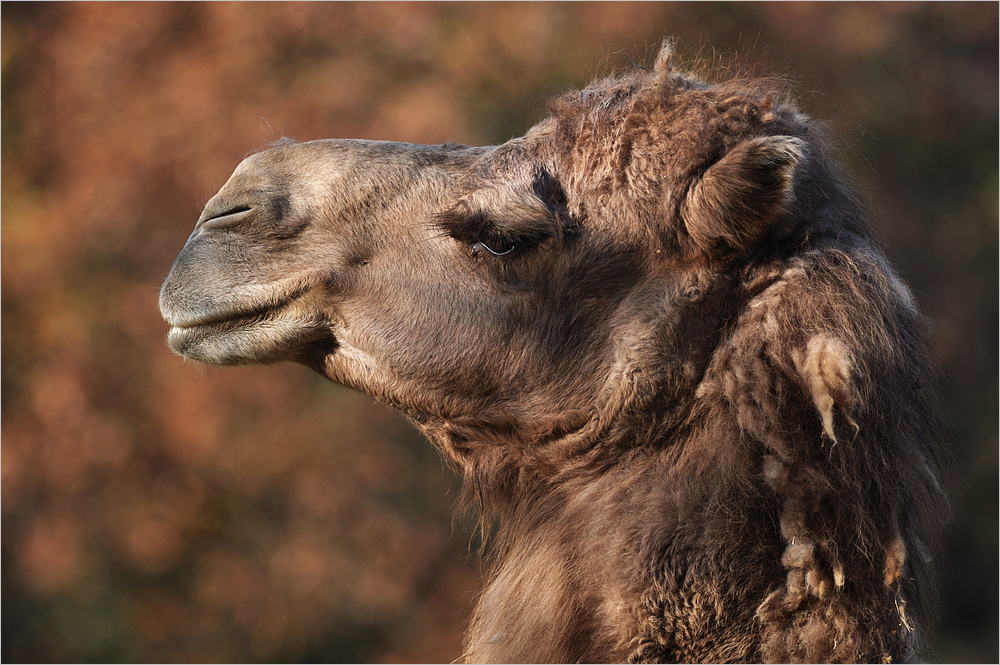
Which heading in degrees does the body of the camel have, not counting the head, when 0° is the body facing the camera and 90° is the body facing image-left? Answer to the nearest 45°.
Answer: approximately 90°
